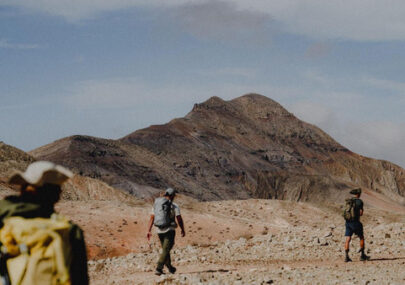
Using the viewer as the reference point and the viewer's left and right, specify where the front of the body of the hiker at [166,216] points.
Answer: facing away from the viewer and to the right of the viewer

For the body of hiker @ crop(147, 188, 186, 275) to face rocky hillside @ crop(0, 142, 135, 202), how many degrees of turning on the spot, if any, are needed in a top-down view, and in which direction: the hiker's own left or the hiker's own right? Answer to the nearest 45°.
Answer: approximately 45° to the hiker's own left

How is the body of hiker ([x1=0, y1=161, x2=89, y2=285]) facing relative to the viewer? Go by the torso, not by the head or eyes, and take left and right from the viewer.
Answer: facing away from the viewer and to the right of the viewer

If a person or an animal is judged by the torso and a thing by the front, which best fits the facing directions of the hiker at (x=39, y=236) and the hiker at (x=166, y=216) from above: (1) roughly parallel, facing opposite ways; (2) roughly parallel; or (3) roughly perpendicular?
roughly parallel

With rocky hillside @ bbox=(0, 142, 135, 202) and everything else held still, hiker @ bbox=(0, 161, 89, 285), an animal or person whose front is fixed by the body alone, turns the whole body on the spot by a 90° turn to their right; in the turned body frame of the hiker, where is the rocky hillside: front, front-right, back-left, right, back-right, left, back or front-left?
back-left

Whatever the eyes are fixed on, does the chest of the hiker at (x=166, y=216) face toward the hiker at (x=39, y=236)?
no

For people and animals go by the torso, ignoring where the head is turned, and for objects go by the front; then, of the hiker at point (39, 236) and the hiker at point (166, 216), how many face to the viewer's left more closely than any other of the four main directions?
0
